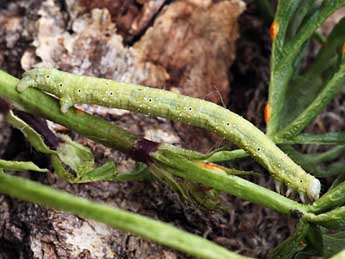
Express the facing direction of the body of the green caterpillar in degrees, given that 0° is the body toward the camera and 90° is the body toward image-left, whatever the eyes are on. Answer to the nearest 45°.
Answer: approximately 270°

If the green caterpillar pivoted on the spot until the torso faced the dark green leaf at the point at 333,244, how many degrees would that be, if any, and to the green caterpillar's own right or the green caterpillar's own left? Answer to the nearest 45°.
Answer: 0° — it already faces it
